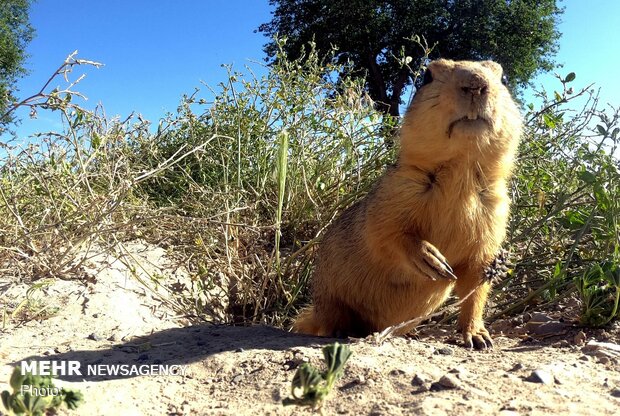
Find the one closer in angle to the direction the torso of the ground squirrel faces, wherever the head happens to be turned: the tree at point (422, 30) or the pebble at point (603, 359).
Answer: the pebble

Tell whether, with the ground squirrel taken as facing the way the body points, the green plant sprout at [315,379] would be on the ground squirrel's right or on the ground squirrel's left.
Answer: on the ground squirrel's right

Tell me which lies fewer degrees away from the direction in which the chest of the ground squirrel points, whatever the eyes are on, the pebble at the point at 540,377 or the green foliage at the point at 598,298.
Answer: the pebble

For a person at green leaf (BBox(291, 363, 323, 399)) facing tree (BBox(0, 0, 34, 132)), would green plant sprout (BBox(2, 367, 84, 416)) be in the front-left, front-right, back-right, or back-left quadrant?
front-left

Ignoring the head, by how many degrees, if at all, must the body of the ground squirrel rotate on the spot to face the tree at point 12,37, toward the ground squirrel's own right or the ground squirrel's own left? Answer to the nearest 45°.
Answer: approximately 180°

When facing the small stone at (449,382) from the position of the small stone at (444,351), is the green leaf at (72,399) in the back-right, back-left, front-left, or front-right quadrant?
front-right

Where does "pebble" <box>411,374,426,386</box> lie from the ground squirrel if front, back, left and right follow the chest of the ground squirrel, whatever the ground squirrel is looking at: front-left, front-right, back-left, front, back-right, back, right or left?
front-right

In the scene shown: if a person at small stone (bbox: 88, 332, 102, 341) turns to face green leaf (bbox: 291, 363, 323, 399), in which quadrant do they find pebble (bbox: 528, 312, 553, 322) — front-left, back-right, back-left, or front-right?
front-left

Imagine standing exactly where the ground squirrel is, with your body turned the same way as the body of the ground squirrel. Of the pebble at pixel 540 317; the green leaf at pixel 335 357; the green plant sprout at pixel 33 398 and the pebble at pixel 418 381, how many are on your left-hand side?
1

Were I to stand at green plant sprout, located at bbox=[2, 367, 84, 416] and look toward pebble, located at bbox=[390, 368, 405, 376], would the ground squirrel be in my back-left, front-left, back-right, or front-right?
front-left

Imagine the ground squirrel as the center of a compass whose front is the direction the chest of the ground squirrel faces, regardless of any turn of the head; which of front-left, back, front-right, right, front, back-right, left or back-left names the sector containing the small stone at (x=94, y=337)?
back-right

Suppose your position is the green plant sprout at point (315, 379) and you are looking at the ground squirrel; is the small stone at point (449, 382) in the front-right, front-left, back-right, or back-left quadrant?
front-right

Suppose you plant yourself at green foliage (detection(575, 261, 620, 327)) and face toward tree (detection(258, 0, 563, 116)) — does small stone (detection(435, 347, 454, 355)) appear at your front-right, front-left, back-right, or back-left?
back-left

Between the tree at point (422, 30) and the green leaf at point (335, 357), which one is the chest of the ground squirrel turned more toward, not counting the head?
the green leaf

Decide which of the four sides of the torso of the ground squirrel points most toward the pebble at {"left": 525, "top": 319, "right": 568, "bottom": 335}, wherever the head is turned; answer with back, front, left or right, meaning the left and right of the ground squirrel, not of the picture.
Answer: left

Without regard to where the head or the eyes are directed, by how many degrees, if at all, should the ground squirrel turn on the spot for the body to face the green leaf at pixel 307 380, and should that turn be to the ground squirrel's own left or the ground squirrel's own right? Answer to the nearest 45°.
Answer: approximately 45° to the ground squirrel's own right

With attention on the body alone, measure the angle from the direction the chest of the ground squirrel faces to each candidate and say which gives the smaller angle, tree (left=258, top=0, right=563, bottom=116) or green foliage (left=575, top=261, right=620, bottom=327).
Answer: the green foliage

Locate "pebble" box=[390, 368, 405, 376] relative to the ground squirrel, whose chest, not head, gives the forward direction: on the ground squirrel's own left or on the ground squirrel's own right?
on the ground squirrel's own right

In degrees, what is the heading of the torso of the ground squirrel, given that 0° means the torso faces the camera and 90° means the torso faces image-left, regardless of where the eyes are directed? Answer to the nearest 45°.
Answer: approximately 315°
